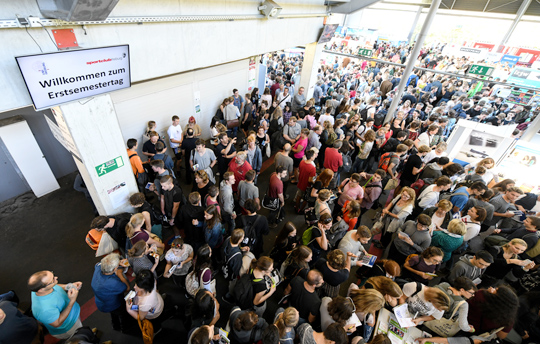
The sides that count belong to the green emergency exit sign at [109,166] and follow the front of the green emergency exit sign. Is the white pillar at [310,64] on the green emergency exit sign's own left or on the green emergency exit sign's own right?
on the green emergency exit sign's own left

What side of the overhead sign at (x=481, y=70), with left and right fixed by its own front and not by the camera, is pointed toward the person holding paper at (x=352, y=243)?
front

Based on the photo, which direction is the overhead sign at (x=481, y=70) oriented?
toward the camera

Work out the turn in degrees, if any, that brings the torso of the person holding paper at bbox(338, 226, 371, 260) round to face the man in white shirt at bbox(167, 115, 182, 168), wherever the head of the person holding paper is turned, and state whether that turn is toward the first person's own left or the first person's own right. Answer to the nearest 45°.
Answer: approximately 135° to the first person's own right

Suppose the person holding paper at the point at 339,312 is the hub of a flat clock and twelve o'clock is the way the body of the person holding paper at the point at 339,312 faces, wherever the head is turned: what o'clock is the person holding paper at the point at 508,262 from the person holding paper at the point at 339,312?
the person holding paper at the point at 508,262 is roughly at 10 o'clock from the person holding paper at the point at 339,312.

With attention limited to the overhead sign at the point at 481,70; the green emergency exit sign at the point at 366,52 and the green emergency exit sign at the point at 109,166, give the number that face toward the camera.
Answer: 3

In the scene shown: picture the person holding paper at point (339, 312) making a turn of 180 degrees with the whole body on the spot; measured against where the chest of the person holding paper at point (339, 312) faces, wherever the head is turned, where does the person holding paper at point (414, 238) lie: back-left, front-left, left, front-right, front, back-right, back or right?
right

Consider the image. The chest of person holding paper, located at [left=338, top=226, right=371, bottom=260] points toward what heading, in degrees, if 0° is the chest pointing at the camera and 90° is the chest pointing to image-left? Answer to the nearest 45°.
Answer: approximately 315°

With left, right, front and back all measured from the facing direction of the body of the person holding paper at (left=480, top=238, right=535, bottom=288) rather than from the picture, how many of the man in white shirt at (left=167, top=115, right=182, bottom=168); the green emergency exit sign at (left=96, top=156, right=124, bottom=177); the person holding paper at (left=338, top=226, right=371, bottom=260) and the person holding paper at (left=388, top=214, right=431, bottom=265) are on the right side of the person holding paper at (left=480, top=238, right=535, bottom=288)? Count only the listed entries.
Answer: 4

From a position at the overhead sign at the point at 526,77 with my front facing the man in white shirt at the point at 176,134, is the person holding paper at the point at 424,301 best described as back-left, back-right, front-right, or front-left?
front-left

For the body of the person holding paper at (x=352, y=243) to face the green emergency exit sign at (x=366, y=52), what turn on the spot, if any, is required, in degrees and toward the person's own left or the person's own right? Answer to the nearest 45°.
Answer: approximately 135° to the person's own left

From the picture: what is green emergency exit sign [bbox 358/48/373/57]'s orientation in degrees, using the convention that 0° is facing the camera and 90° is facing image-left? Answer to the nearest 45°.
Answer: approximately 0°

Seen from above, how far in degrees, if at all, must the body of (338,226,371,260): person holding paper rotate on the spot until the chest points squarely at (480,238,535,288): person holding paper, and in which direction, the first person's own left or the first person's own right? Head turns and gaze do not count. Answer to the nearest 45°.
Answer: approximately 90° to the first person's own left

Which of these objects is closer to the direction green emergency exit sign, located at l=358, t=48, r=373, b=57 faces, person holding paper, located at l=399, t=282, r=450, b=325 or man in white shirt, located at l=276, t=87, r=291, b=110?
the person holding paper

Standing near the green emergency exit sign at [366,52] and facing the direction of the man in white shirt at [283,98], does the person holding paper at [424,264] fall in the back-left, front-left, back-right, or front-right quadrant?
front-left

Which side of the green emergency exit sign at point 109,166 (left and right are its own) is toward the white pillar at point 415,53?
left

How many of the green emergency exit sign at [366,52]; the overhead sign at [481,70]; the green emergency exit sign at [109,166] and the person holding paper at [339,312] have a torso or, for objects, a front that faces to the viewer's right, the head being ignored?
1
